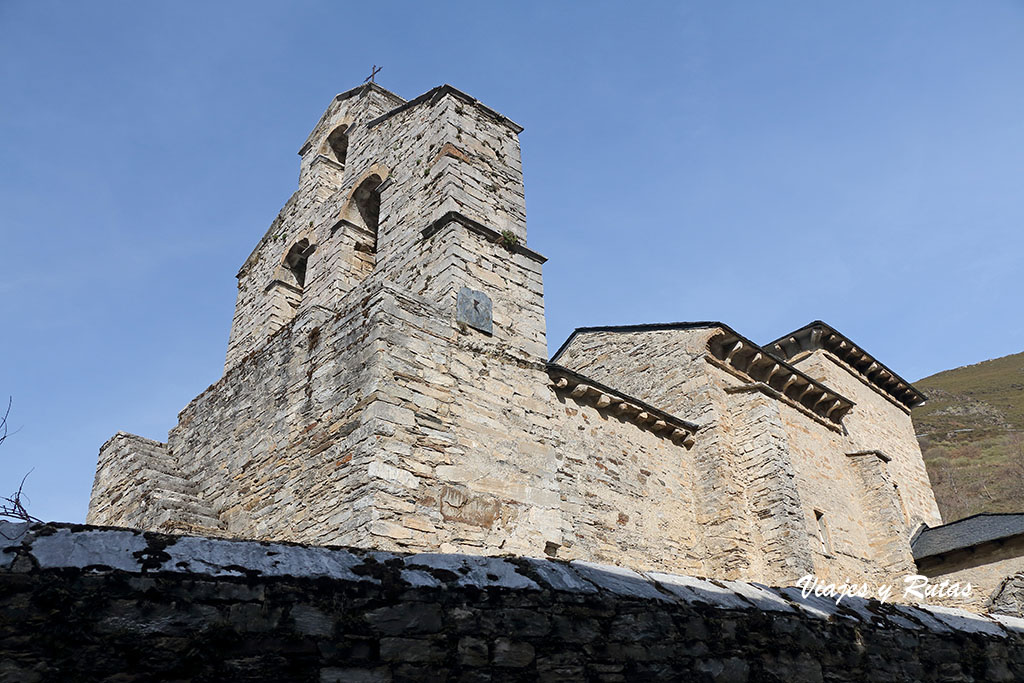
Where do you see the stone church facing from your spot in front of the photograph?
facing the viewer and to the left of the viewer
